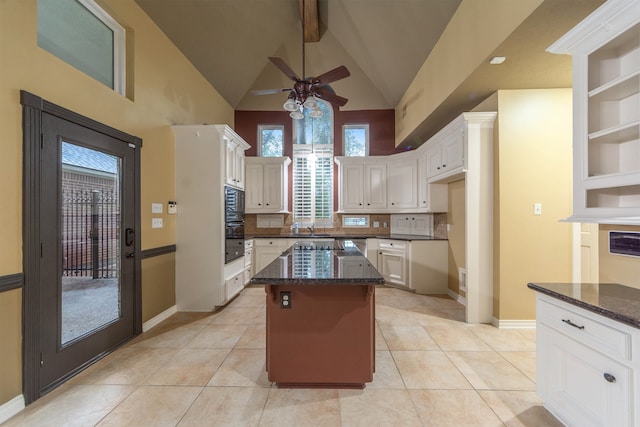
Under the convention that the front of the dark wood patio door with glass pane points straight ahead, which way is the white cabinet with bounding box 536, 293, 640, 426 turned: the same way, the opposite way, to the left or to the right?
the opposite way

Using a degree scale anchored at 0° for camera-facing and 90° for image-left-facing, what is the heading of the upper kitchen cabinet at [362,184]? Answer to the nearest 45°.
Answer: approximately 0°

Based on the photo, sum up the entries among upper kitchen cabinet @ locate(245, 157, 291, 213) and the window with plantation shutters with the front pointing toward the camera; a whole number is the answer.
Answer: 2

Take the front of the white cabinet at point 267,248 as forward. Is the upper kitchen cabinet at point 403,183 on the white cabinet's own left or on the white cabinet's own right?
on the white cabinet's own left

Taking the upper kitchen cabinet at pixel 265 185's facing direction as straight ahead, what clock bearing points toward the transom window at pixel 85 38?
The transom window is roughly at 1 o'clock from the upper kitchen cabinet.

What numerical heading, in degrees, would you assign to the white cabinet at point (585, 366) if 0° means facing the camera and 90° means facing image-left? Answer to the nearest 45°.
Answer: approximately 45°

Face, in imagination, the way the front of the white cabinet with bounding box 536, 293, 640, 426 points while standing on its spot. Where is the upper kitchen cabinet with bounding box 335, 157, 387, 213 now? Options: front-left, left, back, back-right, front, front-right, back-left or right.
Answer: right

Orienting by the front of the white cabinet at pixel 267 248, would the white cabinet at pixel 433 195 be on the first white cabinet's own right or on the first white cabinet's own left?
on the first white cabinet's own left

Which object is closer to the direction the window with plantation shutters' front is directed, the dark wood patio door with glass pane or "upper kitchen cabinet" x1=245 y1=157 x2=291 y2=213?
the dark wood patio door with glass pane

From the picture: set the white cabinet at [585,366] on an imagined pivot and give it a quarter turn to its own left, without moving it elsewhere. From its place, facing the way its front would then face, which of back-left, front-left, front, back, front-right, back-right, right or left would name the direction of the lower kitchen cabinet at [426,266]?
back
